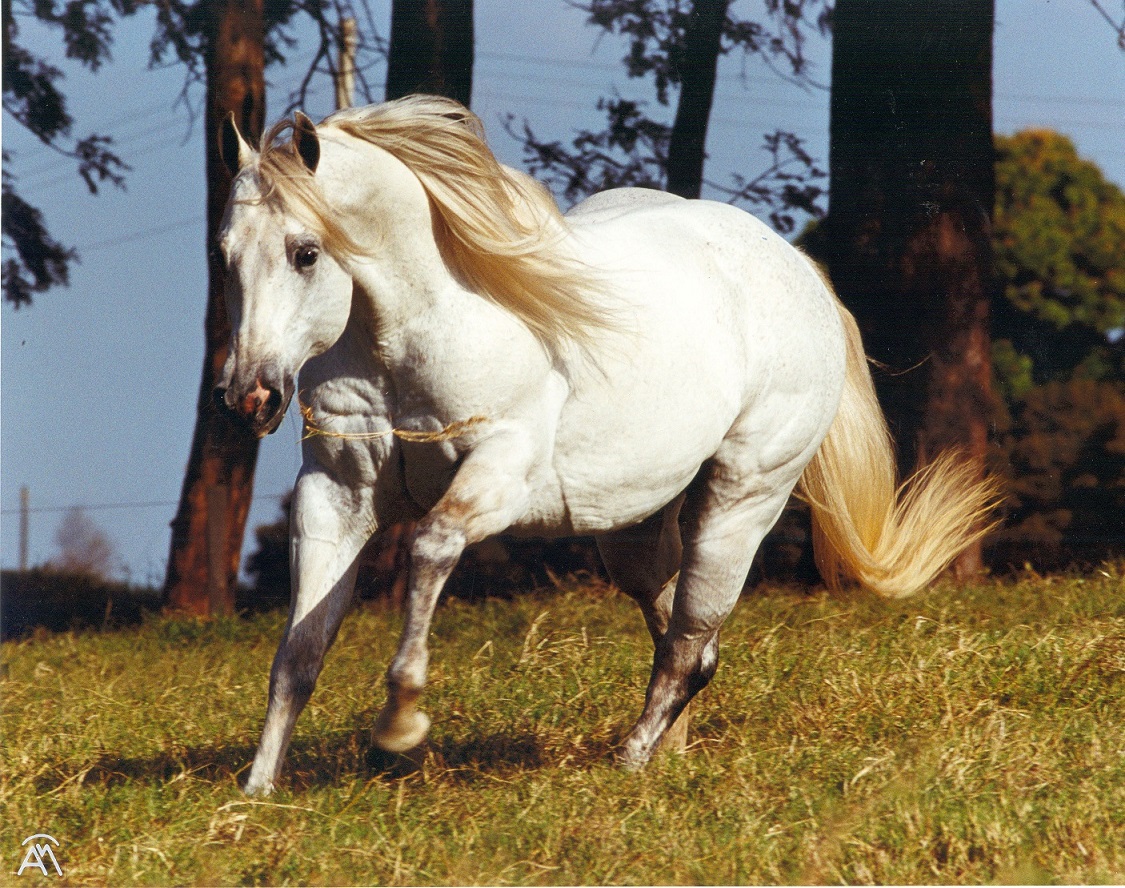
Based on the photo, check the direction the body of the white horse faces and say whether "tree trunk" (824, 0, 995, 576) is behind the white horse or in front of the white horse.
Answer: behind

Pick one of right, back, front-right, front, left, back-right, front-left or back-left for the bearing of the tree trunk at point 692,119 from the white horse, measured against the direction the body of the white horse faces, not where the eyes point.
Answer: back-right

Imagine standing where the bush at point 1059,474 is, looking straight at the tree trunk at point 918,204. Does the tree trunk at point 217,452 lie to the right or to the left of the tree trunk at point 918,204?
right

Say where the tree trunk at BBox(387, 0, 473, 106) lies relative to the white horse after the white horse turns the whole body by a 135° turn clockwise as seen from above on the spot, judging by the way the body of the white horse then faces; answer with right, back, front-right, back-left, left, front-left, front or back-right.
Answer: front

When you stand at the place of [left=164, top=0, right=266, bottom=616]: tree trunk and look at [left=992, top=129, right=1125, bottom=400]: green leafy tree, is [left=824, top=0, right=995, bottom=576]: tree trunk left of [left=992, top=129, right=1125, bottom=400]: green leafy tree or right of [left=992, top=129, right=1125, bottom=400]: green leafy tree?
right

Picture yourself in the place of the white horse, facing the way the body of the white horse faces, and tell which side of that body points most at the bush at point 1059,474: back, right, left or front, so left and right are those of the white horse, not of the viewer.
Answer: back

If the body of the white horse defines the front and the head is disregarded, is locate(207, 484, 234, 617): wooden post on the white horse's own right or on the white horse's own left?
on the white horse's own right

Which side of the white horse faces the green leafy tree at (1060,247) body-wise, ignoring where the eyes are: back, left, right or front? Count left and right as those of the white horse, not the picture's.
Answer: back

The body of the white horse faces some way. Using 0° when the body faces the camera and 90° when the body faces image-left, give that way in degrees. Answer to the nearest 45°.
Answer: approximately 45°
